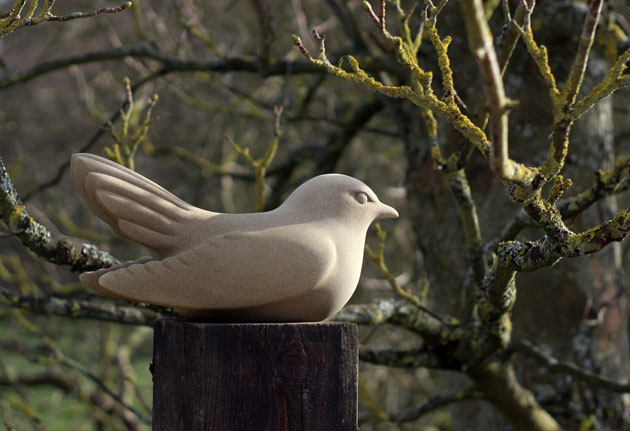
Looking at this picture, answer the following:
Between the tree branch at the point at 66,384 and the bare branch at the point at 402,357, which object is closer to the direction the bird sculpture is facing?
the bare branch

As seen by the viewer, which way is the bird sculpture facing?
to the viewer's right

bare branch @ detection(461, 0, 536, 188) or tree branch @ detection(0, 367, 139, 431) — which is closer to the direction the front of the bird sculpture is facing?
the bare branch

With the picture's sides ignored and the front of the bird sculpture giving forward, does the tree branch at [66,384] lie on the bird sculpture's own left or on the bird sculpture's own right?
on the bird sculpture's own left

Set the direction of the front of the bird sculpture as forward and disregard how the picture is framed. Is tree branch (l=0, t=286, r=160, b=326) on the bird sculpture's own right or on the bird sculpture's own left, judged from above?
on the bird sculpture's own left

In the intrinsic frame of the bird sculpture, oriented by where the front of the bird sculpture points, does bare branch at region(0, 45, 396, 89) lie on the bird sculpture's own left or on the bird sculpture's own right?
on the bird sculpture's own left

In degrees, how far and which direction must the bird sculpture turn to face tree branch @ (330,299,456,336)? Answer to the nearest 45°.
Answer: approximately 45° to its left
